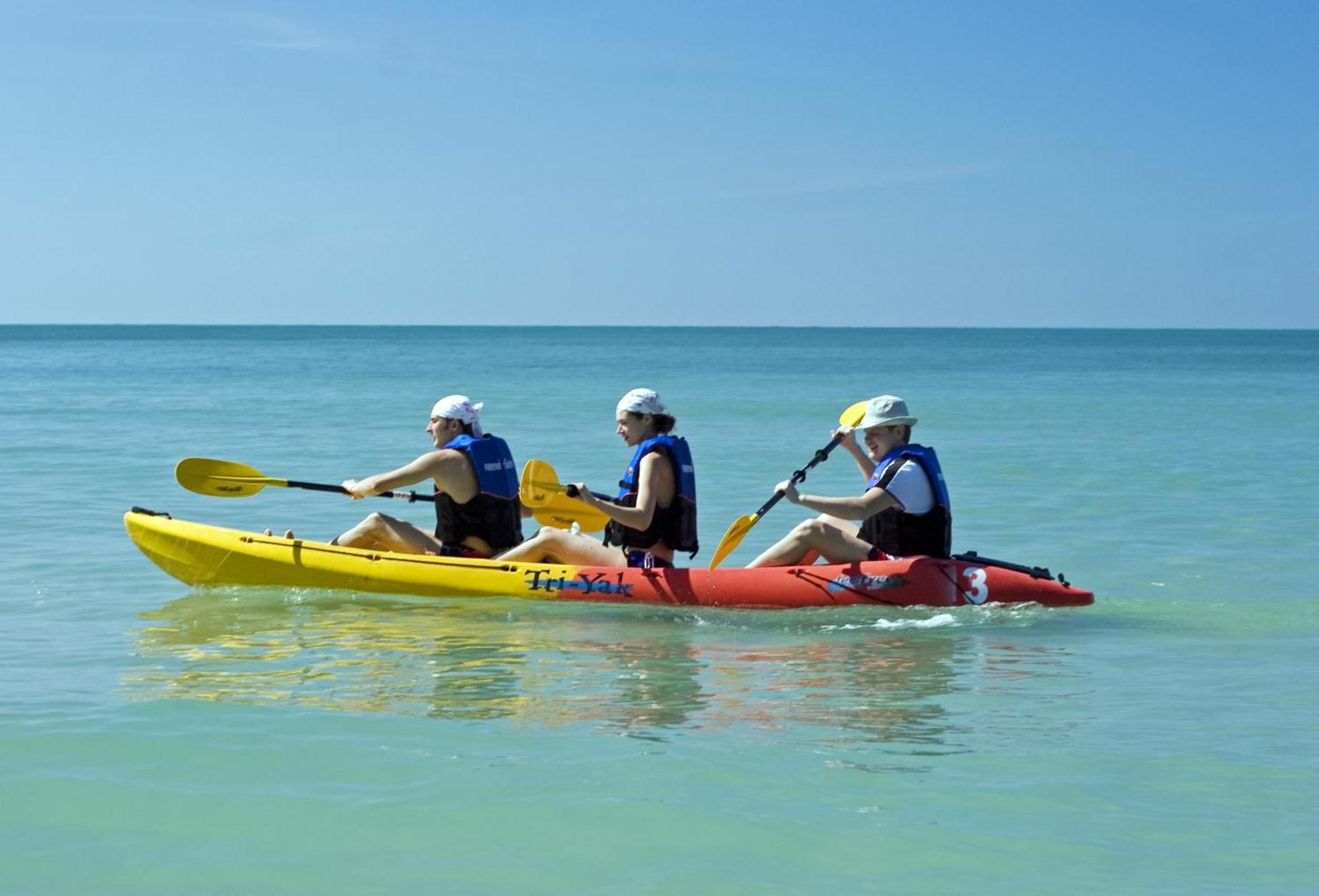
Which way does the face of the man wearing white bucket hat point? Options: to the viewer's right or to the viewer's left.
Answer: to the viewer's left

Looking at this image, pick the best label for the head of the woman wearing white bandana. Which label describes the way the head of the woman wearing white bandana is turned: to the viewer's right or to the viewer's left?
to the viewer's left

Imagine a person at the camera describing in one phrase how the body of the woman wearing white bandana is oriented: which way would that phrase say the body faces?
to the viewer's left

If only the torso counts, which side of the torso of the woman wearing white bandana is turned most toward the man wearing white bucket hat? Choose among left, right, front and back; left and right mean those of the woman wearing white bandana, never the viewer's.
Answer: back

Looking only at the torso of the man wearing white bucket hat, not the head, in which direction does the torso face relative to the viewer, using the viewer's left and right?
facing to the left of the viewer

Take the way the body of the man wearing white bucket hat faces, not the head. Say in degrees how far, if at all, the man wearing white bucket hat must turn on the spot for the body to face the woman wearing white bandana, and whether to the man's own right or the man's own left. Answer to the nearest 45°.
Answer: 0° — they already face them

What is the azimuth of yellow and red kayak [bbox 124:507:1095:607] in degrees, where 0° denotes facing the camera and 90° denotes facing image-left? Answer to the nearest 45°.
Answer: approximately 90°

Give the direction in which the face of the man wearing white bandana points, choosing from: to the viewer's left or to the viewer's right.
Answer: to the viewer's left
